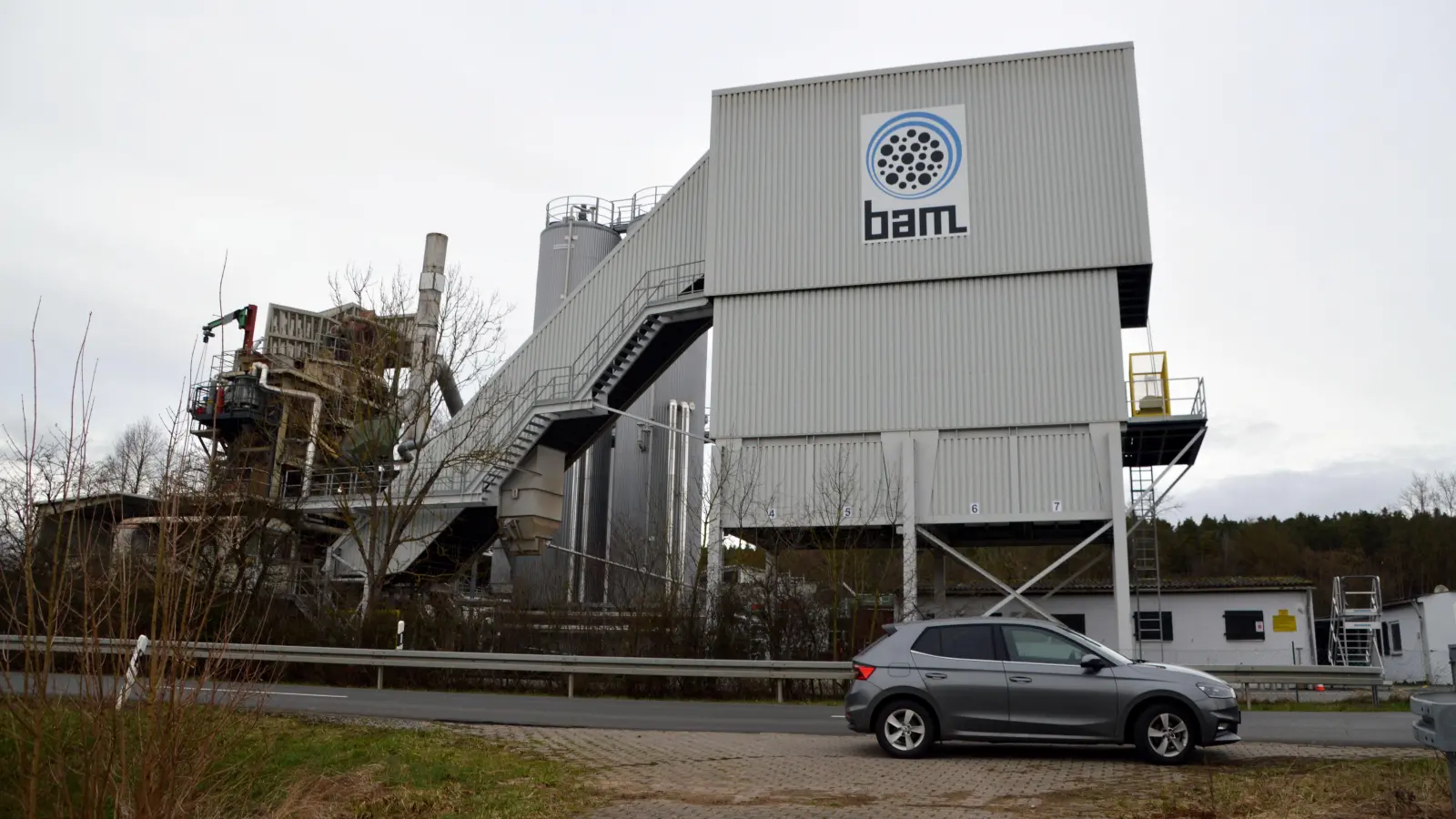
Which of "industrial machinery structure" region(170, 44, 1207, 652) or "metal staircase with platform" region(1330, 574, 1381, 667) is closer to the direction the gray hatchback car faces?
the metal staircase with platform

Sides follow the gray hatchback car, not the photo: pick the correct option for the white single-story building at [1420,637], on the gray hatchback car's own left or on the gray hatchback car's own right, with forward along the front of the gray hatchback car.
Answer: on the gray hatchback car's own left

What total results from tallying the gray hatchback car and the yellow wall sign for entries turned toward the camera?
1

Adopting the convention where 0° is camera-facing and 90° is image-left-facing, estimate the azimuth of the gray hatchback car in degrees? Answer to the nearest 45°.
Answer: approximately 270°

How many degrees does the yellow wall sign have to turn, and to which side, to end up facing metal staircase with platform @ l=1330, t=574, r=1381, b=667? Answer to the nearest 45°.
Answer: approximately 135° to its left

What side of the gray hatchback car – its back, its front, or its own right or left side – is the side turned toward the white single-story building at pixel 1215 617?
left

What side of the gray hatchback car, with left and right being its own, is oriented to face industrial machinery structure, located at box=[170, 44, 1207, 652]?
left

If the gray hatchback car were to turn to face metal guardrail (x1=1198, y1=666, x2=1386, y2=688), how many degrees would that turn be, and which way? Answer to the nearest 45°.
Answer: approximately 45° to its left

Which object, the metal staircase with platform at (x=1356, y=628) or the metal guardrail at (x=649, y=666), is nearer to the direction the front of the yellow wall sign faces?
the metal guardrail

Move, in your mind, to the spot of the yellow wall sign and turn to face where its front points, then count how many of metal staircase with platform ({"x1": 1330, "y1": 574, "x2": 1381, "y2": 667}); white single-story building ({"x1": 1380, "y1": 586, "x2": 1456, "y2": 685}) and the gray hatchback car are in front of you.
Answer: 1

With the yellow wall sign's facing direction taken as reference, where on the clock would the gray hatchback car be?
The gray hatchback car is roughly at 12 o'clock from the yellow wall sign.

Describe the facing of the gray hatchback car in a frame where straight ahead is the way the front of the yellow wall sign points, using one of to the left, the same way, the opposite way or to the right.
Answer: to the left

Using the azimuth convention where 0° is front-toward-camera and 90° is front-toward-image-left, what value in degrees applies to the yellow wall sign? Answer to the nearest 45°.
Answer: approximately 0°
